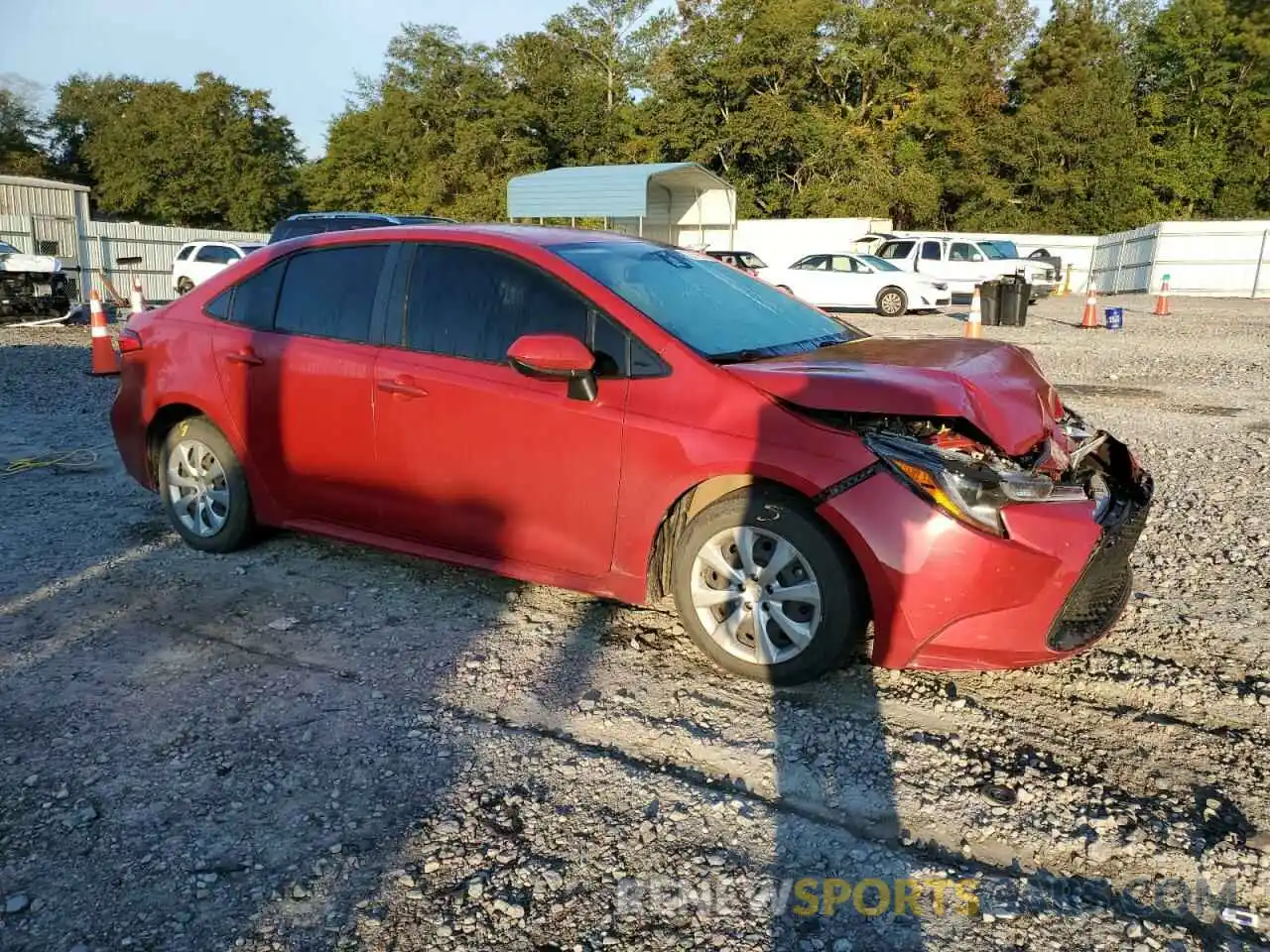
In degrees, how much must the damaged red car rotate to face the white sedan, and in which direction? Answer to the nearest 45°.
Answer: approximately 135° to its left

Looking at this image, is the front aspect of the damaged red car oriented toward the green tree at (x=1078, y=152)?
no

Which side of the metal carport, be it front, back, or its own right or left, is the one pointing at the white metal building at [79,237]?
right

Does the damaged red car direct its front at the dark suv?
no

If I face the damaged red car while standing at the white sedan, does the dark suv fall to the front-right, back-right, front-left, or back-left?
front-right

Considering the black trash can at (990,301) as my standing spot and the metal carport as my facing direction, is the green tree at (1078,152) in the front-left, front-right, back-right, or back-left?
front-right

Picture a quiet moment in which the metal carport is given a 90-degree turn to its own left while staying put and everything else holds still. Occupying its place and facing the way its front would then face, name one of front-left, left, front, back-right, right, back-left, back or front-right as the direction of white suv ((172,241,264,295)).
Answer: back

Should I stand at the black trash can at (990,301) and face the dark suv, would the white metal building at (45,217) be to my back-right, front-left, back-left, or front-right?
front-right

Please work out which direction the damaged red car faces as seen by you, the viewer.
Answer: facing the viewer and to the right of the viewer

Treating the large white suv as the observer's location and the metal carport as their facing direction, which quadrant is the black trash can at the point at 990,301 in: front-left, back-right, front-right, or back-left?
back-left
